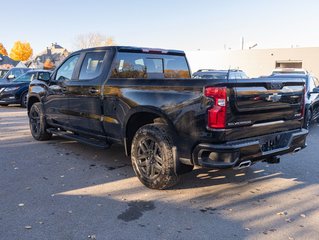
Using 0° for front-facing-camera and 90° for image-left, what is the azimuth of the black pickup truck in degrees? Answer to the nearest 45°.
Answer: approximately 135°
